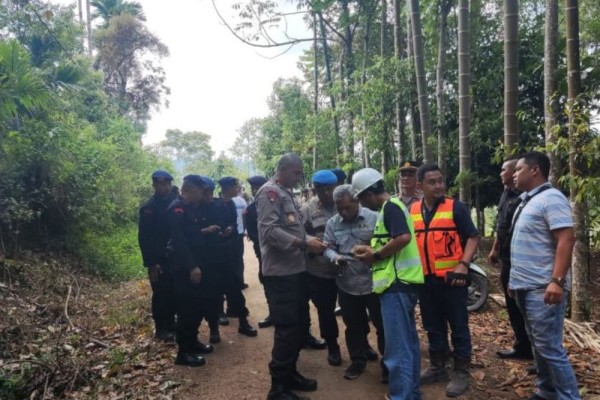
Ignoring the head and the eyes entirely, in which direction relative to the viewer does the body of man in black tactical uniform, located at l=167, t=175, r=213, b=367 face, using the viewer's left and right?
facing to the right of the viewer

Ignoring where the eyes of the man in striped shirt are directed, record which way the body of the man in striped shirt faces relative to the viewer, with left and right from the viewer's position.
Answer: facing to the left of the viewer

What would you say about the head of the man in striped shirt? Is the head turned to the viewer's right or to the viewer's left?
to the viewer's left

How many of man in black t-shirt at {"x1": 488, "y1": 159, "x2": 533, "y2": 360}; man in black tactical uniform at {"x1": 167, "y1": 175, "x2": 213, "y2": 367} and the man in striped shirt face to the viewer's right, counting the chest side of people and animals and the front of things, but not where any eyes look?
1

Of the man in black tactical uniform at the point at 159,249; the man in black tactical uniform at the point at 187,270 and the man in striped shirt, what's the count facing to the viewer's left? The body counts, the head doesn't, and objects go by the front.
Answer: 1

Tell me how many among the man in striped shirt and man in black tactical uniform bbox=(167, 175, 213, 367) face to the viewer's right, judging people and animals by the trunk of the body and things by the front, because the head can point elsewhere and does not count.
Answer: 1

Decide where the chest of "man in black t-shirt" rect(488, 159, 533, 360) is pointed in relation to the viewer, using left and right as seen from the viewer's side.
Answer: facing to the left of the viewer

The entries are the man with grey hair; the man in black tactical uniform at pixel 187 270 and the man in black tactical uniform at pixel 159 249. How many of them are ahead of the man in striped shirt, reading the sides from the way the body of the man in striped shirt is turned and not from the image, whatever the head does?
3

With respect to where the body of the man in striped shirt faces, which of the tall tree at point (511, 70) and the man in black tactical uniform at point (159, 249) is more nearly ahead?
the man in black tactical uniform

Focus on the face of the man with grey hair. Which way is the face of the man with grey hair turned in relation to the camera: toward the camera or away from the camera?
toward the camera

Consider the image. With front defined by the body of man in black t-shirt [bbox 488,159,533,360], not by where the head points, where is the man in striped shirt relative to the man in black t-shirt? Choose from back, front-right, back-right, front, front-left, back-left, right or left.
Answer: left

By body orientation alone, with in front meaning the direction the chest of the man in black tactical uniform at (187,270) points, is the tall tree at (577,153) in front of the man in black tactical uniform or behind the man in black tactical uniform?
in front

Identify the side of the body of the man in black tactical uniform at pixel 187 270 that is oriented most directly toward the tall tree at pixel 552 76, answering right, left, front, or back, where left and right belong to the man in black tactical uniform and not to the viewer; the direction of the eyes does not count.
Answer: front

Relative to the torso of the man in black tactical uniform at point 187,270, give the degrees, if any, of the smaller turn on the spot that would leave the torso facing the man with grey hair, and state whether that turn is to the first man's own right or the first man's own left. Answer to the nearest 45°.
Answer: approximately 45° to the first man's own right
